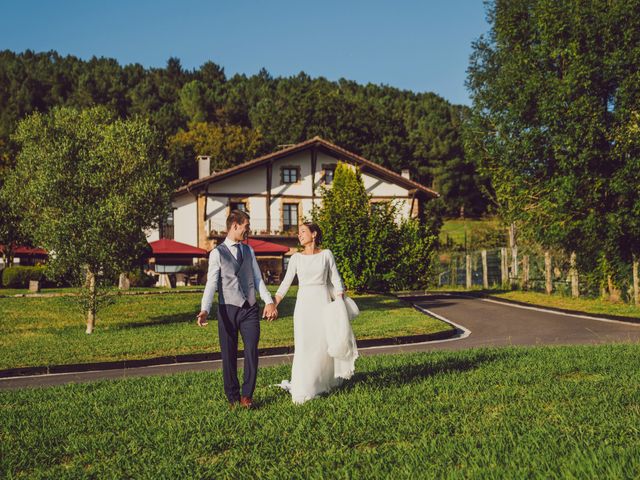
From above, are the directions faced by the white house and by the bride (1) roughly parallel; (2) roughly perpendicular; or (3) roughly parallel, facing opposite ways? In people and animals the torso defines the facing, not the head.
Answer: roughly parallel

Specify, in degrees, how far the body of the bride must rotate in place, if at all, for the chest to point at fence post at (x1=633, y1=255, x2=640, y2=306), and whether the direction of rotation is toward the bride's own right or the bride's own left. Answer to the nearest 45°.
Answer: approximately 135° to the bride's own left

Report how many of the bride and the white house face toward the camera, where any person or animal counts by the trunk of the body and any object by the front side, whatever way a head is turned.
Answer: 2

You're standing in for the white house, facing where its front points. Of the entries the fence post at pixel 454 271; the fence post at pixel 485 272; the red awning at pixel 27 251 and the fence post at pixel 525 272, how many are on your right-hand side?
1

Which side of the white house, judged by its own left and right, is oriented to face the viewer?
front

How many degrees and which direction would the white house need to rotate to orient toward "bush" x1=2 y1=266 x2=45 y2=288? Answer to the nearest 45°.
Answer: approximately 45° to its right

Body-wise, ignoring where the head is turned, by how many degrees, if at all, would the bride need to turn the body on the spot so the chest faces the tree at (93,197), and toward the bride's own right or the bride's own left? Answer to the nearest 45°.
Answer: approximately 135° to the bride's own right

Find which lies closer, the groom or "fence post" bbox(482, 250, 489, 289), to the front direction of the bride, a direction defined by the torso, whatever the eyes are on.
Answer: the groom

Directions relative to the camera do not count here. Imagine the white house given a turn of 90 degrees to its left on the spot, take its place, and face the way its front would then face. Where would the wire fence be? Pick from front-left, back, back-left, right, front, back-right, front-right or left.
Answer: front-right

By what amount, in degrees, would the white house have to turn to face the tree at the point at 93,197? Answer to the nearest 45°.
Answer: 0° — it already faces it

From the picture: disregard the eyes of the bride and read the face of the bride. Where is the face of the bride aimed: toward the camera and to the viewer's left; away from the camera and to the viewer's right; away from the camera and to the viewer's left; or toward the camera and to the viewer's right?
toward the camera and to the viewer's left

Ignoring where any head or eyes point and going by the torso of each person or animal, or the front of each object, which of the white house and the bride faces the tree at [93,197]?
the white house

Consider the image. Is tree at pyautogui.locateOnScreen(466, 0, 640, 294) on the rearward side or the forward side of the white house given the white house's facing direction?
on the forward side

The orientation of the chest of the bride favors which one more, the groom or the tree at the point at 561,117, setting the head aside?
the groom
